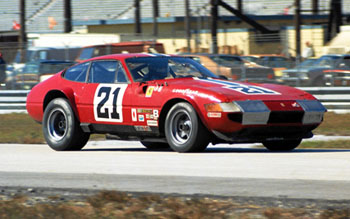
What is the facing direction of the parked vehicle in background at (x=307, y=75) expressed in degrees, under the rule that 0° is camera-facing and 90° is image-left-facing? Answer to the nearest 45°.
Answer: approximately 45°

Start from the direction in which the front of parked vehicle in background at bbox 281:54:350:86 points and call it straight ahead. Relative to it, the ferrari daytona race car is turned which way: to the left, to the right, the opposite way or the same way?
to the left

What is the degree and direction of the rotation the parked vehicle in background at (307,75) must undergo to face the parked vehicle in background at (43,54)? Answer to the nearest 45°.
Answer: approximately 90° to its right

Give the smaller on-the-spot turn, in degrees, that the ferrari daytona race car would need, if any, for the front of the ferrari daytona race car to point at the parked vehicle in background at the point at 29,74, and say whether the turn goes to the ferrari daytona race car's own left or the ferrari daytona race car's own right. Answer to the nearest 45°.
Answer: approximately 135° to the ferrari daytona race car's own left
